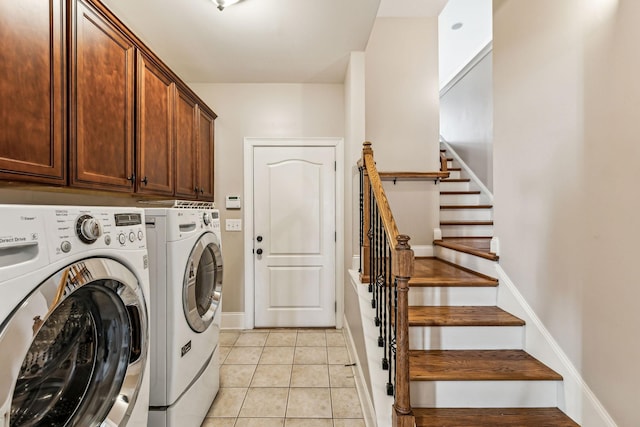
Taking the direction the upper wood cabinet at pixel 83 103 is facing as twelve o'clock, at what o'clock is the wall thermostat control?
The wall thermostat control is roughly at 9 o'clock from the upper wood cabinet.

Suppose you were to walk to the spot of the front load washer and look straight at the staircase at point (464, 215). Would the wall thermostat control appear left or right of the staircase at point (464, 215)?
left

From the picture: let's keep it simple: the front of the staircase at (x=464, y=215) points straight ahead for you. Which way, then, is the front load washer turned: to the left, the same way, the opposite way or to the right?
to the left

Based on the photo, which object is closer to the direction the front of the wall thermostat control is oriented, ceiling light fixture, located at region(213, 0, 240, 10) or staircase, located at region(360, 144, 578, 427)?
the ceiling light fixture

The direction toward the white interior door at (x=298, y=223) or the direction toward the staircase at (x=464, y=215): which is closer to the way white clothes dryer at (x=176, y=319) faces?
the staircase

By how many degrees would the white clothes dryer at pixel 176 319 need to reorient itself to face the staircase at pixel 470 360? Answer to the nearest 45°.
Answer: approximately 45° to its left

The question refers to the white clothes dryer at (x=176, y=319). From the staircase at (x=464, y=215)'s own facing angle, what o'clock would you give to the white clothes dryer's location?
The white clothes dryer is roughly at 1 o'clock from the staircase.
